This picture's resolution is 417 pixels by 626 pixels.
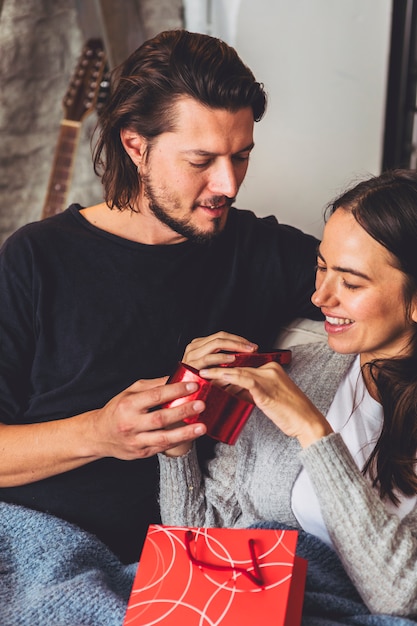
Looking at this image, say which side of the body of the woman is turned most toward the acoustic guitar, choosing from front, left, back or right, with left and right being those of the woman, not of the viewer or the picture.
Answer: right

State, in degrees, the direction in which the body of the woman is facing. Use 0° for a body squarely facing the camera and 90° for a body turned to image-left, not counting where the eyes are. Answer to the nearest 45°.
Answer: approximately 45°
